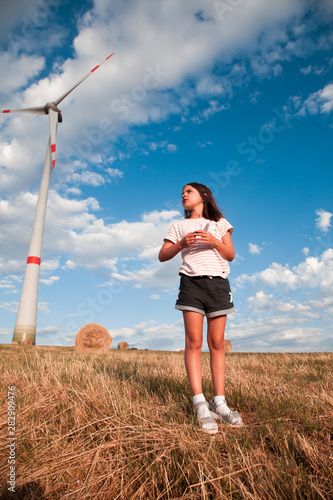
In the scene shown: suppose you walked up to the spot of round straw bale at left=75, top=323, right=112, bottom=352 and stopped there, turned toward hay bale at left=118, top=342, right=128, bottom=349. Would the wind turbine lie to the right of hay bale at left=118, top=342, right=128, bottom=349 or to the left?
left

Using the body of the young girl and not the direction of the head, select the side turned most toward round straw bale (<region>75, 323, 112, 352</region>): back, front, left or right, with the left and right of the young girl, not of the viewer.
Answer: back

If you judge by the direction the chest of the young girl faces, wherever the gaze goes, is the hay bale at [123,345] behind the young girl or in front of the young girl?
behind

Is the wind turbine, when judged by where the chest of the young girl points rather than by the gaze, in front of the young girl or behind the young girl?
behind

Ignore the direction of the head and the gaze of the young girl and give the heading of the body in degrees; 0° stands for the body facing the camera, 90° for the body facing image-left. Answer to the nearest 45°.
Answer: approximately 0°

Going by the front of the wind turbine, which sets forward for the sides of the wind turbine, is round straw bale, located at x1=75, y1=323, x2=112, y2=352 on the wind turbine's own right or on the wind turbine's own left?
on the wind turbine's own left

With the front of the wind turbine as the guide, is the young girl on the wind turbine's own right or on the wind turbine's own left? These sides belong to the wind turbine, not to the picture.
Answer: on the wind turbine's own left

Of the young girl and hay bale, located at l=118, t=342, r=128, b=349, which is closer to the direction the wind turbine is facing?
the young girl

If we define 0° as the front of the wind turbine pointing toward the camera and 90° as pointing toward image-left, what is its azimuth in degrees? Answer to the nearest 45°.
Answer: approximately 45°
